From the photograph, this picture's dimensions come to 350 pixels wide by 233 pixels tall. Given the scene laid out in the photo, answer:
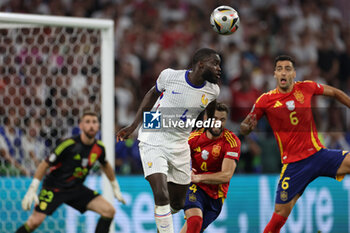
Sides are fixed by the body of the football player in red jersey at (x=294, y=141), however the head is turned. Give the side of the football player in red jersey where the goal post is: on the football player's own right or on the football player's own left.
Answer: on the football player's own right

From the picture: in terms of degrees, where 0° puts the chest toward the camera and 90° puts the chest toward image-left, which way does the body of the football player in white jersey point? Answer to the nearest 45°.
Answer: approximately 315°

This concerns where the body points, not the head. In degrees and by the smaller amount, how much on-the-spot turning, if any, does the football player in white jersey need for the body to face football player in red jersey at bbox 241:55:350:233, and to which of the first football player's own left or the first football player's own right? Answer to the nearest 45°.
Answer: approximately 90° to the first football player's own left

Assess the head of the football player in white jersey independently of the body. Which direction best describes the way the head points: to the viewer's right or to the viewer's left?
to the viewer's right

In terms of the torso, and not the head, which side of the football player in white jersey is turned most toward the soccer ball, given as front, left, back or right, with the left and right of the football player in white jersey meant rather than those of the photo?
left

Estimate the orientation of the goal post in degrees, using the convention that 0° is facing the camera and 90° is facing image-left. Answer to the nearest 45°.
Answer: approximately 0°
